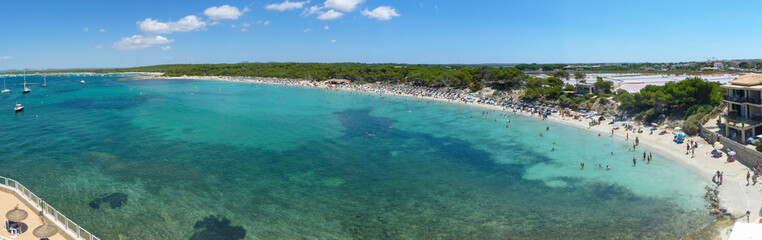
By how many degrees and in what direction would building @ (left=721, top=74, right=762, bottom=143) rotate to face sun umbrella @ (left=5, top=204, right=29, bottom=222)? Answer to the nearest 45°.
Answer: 0° — it already faces it

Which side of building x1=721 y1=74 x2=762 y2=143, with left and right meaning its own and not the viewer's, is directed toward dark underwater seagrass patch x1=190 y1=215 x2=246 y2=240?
front

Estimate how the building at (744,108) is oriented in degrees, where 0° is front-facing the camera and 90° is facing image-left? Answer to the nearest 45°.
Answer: approximately 45°

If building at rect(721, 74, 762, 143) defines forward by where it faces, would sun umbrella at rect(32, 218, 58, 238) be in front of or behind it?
in front

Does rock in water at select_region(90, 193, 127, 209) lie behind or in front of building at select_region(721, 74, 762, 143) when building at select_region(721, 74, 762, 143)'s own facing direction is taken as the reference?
in front
